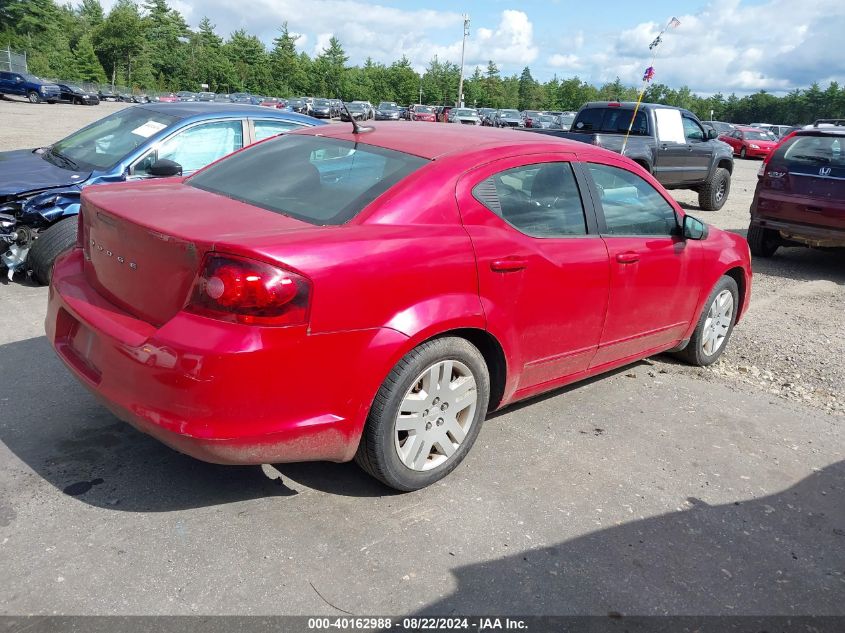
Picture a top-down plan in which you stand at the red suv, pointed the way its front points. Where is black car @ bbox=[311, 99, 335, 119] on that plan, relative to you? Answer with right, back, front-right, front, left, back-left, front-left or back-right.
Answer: front-left

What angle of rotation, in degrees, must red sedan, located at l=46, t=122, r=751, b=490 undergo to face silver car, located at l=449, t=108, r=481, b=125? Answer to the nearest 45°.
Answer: approximately 45° to its left

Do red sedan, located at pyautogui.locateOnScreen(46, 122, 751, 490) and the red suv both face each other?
no

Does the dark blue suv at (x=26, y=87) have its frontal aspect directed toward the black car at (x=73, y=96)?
no

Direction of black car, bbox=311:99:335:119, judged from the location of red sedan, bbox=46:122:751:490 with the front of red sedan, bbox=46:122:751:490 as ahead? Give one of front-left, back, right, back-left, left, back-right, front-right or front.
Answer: front-left

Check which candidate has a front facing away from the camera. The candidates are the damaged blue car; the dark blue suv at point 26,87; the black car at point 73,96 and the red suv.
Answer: the red suv

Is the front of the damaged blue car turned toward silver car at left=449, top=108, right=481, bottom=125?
no

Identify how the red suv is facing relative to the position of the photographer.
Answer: facing away from the viewer

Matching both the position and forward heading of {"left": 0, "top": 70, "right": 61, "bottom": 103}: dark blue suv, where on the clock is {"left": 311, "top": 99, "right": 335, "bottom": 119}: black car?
The black car is roughly at 11 o'clock from the dark blue suv.

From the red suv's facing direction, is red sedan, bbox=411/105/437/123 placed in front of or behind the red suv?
in front

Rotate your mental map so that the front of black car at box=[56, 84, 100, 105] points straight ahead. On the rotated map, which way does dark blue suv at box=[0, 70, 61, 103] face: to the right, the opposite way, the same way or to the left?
the same way

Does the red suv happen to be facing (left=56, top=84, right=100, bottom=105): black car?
no

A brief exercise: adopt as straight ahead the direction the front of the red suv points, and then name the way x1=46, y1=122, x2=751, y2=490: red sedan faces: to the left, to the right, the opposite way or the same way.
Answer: the same way

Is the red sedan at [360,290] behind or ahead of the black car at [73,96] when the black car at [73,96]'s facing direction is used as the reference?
ahead

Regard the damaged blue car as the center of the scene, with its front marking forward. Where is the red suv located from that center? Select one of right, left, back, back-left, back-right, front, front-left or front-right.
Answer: back-left

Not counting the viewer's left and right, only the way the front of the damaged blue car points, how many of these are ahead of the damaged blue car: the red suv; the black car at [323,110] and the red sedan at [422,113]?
0

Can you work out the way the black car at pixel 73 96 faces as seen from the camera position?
facing the viewer and to the right of the viewer
